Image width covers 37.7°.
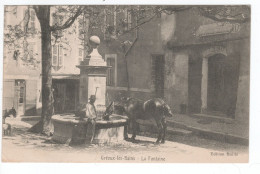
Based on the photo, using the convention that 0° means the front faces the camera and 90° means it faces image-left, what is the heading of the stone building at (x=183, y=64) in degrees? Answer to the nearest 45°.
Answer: approximately 45°

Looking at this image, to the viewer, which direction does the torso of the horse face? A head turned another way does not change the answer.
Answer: to the viewer's left

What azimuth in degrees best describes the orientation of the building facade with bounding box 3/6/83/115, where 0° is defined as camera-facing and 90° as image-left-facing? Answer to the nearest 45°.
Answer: approximately 0°

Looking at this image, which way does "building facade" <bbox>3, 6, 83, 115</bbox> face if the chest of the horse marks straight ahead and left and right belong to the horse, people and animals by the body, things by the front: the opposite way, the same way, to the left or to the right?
to the left

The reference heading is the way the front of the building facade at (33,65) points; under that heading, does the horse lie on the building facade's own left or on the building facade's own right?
on the building facade's own left

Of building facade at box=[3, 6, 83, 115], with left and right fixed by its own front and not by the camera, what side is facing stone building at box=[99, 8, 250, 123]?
left
